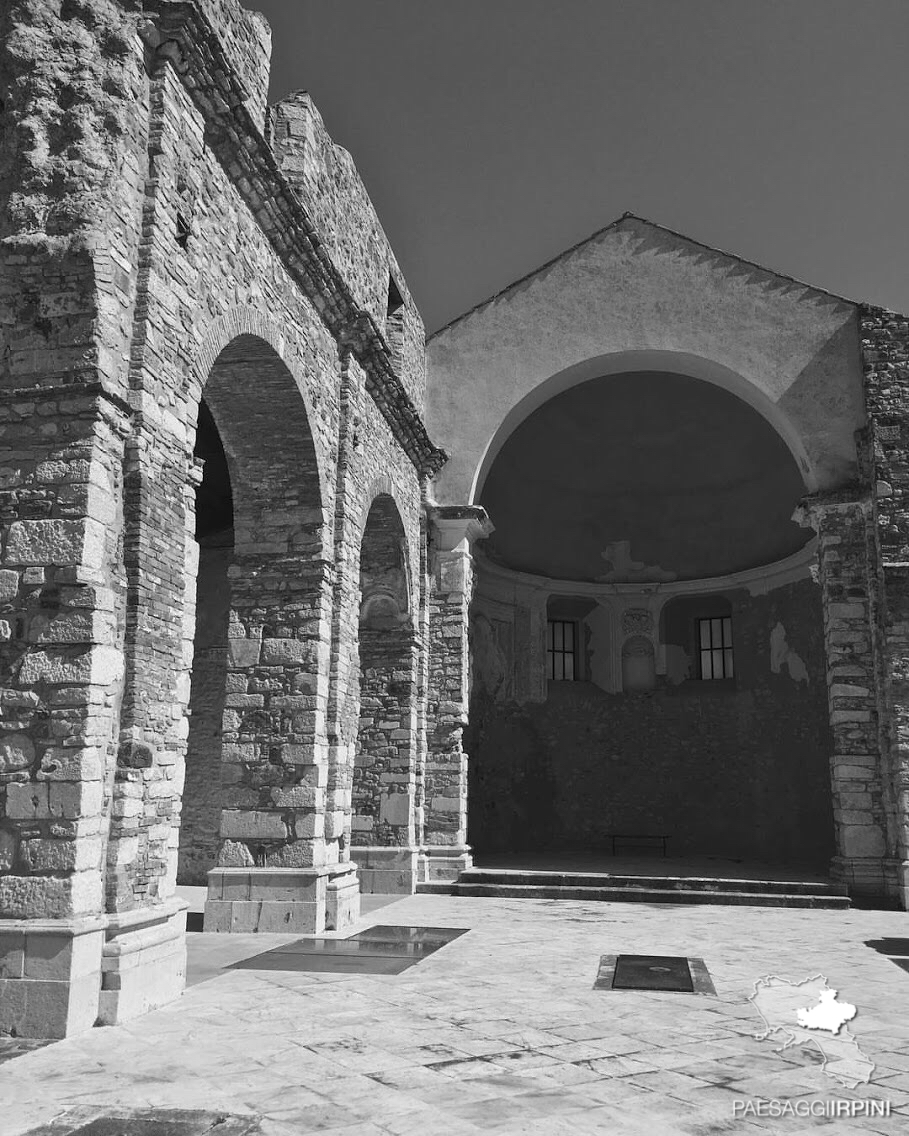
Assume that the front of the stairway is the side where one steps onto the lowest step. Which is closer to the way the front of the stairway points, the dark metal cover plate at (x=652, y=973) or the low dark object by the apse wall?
the dark metal cover plate

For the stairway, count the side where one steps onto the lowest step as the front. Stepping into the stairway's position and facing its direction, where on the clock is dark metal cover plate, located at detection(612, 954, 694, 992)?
The dark metal cover plate is roughly at 12 o'clock from the stairway.

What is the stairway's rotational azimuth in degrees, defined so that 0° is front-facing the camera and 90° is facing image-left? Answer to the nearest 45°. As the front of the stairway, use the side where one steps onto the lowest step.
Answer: approximately 0°

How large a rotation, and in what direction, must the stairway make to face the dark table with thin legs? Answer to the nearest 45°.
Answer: approximately 180°

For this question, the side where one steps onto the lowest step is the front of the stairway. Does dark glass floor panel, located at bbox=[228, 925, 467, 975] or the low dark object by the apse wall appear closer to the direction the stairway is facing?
the dark glass floor panel
